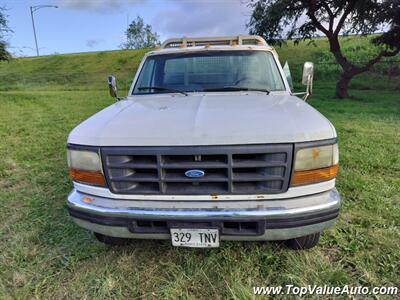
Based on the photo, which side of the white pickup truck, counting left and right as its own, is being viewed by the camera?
front

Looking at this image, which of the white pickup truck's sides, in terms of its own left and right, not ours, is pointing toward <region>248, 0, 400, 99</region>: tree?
back
